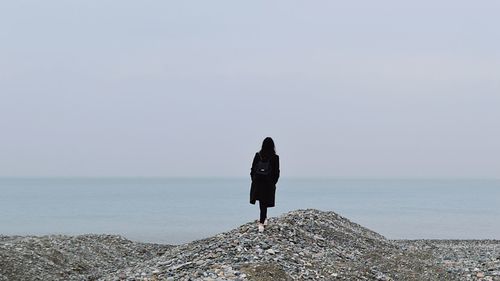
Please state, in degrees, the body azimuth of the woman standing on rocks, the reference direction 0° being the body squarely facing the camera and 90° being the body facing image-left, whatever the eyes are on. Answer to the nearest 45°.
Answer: approximately 180°

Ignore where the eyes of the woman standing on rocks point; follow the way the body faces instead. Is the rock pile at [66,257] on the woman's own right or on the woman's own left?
on the woman's own left
